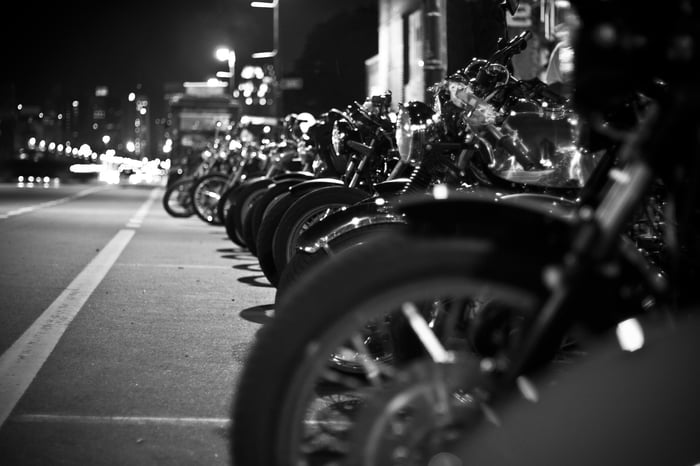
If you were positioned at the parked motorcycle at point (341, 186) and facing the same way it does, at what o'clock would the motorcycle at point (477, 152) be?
The motorcycle is roughly at 10 o'clock from the parked motorcycle.

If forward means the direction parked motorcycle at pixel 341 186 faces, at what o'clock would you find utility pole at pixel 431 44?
The utility pole is roughly at 5 o'clock from the parked motorcycle.

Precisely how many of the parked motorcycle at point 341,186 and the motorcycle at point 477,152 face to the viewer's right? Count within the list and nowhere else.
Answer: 0

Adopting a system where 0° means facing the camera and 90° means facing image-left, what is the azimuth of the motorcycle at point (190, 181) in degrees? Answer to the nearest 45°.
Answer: approximately 45°

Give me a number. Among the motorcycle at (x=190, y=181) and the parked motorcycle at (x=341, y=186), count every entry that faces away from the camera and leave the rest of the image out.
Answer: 0

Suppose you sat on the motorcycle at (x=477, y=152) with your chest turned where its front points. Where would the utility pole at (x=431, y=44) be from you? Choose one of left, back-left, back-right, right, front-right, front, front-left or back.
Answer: back-right

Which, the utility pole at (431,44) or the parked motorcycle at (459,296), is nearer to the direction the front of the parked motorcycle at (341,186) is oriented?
the parked motorcycle

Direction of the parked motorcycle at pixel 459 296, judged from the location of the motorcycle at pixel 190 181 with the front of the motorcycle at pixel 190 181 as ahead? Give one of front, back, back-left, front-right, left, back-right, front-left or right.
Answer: front-left

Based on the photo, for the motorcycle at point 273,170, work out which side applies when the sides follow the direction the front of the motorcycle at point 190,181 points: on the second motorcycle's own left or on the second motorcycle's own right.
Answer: on the second motorcycle's own left

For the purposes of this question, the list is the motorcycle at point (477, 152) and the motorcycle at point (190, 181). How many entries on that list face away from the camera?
0
